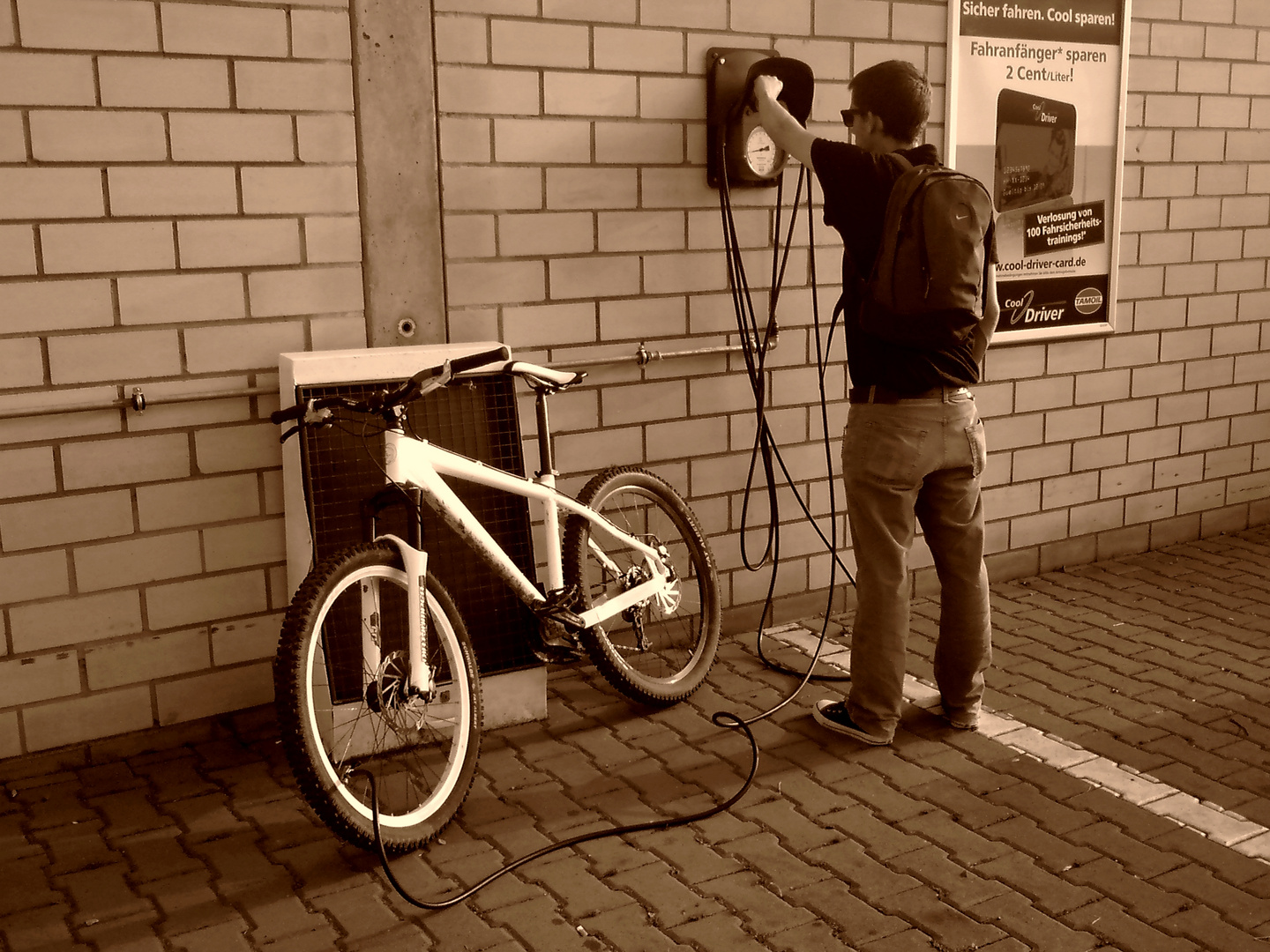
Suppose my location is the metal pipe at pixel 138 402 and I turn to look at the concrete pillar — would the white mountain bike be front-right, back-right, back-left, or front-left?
front-right

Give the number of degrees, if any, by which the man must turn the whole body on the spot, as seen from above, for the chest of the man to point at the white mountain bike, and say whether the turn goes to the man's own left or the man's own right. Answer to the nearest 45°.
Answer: approximately 45° to the man's own left

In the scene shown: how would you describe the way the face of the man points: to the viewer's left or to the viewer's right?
to the viewer's left

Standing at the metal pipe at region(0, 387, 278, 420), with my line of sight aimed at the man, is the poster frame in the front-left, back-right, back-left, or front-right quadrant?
front-left

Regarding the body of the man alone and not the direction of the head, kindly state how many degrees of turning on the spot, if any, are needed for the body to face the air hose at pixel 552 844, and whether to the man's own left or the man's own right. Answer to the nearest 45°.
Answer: approximately 90° to the man's own left

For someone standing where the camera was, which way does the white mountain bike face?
facing the viewer and to the left of the viewer

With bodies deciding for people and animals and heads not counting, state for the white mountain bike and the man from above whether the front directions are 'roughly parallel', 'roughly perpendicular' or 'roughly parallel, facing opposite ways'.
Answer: roughly perpendicular

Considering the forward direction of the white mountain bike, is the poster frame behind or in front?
behind

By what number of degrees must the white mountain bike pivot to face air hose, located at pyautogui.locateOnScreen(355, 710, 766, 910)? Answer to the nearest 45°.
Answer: approximately 90° to its left

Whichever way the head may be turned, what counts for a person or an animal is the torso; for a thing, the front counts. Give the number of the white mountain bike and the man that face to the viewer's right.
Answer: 0

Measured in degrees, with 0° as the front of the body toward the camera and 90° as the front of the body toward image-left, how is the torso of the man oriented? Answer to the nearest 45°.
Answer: approximately 135°
